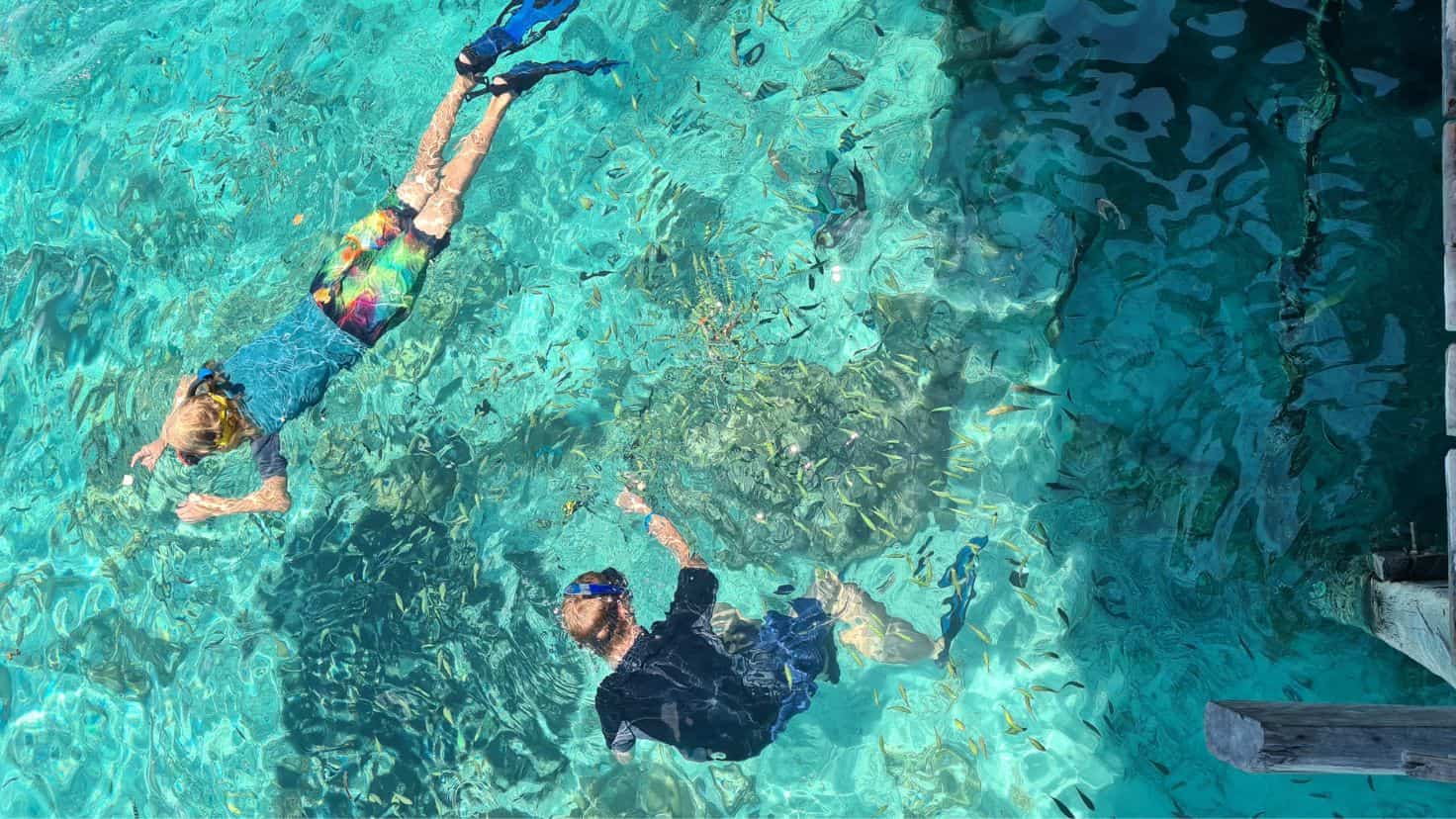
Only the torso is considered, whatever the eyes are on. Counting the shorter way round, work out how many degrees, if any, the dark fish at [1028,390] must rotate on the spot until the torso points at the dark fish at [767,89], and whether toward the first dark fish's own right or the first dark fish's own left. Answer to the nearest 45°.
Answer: approximately 45° to the first dark fish's own right

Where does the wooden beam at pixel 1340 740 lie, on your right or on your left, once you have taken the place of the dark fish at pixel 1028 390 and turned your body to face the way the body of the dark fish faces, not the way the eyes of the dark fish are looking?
on your left

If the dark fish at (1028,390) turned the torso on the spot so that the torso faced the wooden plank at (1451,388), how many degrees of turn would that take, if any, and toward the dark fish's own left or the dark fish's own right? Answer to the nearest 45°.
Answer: approximately 135° to the dark fish's own left

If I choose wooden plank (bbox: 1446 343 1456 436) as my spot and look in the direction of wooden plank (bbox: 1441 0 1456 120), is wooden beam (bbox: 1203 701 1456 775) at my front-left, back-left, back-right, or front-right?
back-left

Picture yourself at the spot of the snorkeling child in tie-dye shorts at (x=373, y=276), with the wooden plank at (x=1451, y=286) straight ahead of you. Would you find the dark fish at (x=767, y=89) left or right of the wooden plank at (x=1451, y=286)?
left

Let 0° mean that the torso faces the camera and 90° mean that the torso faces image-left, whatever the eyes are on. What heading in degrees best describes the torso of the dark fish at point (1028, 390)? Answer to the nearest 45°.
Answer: approximately 90°

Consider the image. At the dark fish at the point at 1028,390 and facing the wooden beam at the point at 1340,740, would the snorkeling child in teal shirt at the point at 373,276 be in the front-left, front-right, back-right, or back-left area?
back-right

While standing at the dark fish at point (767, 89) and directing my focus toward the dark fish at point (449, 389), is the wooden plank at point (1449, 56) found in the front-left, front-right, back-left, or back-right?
back-left

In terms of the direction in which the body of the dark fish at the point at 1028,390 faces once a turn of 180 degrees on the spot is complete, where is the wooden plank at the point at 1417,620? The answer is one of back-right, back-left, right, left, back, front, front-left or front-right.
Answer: front-right
